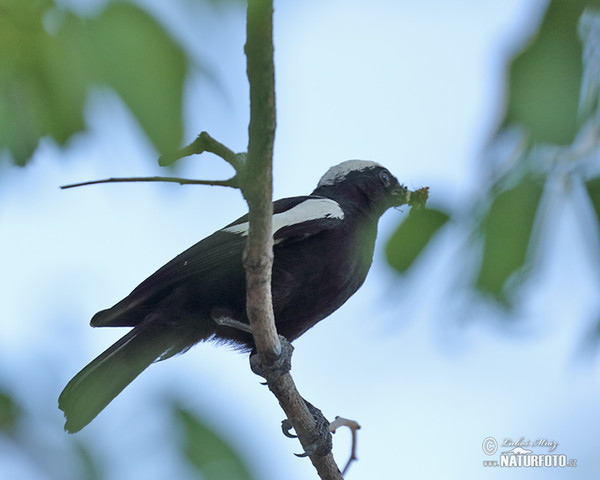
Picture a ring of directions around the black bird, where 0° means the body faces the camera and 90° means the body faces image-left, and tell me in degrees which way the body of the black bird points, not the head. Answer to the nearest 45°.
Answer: approximately 270°

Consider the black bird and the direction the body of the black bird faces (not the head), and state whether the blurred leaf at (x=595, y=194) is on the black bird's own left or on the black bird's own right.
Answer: on the black bird's own right

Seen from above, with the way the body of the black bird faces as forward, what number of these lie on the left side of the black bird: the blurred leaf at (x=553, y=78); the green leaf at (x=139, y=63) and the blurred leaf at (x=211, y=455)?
0

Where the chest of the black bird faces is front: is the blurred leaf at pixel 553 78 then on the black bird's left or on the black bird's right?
on the black bird's right

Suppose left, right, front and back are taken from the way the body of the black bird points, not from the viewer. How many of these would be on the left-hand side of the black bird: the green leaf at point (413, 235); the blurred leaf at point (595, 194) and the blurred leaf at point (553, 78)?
0
